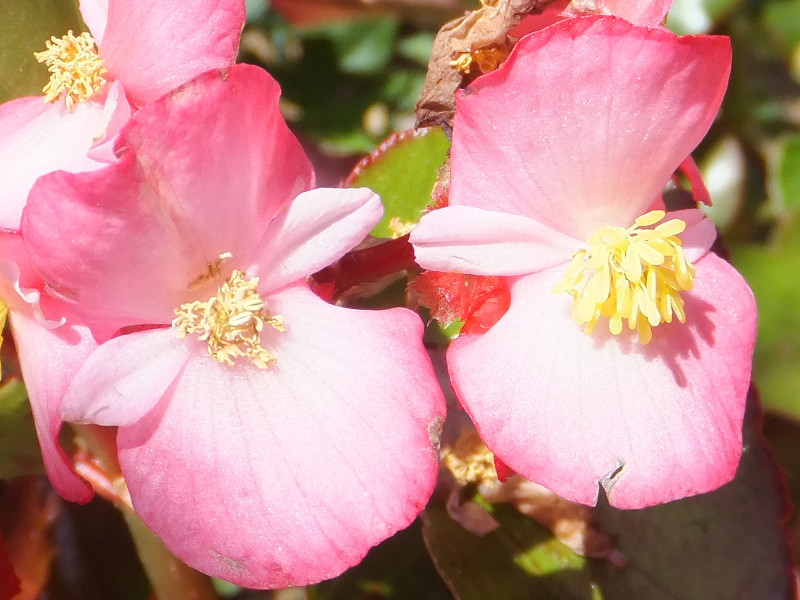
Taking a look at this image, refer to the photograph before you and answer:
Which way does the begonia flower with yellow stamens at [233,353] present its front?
toward the camera

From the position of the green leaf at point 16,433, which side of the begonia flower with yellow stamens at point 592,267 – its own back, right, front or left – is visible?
right

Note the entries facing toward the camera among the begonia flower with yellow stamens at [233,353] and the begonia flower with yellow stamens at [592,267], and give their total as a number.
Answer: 2

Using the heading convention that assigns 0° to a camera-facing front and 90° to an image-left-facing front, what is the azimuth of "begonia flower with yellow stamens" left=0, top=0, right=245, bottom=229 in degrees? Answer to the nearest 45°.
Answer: approximately 45°

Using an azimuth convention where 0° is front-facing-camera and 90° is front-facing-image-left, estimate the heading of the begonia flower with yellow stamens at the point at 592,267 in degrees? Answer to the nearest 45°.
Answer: approximately 0°

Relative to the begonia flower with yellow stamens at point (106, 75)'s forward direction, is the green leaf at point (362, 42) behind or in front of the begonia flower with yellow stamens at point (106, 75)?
behind

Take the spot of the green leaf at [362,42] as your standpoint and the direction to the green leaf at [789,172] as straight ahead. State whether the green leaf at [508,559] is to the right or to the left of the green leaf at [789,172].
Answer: right
